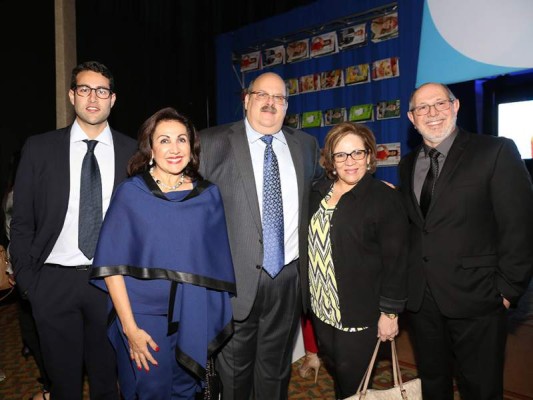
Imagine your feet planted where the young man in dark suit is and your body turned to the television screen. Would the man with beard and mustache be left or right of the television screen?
right

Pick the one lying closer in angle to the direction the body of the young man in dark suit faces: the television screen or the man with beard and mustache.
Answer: the man with beard and mustache

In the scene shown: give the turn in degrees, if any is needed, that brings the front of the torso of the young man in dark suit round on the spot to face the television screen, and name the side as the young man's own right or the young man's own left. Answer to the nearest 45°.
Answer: approximately 90° to the young man's own left

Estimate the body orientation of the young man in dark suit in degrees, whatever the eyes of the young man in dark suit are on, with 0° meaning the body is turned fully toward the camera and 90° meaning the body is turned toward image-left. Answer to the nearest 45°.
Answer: approximately 0°

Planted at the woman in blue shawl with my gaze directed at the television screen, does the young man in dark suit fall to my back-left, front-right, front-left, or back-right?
back-left

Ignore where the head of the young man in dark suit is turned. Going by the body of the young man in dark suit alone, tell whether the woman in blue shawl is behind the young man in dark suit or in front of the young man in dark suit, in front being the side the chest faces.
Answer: in front

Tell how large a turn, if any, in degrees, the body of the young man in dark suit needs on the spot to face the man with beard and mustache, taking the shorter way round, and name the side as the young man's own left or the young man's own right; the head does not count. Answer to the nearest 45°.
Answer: approximately 45° to the young man's own left

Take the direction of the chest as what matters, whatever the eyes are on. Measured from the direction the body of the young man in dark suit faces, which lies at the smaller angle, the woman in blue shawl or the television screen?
the woman in blue shawl
